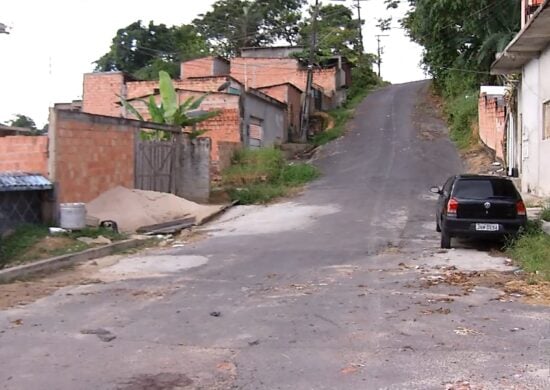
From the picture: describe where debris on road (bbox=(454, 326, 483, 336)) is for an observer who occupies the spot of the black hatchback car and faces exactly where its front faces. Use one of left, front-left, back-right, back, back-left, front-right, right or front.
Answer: back

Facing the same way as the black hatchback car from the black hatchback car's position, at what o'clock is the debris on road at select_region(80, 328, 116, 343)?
The debris on road is roughly at 7 o'clock from the black hatchback car.

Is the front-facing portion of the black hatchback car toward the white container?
no

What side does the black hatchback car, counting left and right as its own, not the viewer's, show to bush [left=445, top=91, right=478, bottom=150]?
front

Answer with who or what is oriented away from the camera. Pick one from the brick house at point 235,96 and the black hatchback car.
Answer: the black hatchback car

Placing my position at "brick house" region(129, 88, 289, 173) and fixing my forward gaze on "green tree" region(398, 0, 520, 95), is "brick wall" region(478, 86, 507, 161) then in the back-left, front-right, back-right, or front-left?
front-right

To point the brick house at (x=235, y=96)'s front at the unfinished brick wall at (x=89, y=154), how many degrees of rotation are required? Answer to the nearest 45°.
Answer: approximately 45° to its right

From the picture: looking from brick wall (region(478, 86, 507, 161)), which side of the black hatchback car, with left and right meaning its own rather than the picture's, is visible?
front

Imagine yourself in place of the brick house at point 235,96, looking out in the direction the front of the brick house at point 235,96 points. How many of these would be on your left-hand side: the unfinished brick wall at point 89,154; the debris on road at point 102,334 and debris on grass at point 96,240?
0

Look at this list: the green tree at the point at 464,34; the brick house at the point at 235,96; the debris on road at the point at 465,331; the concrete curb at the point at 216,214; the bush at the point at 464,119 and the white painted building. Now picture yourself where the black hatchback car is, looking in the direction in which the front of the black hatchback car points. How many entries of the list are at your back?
1

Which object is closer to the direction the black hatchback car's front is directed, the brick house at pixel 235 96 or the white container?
the brick house

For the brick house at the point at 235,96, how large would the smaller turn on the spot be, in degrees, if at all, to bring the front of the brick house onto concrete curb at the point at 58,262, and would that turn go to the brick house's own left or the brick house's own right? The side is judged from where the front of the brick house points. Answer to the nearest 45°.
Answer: approximately 45° to the brick house's own right

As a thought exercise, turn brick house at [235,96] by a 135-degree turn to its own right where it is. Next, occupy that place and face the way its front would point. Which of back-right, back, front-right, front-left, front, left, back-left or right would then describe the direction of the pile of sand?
left

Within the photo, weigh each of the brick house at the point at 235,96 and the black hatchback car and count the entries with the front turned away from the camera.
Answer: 1

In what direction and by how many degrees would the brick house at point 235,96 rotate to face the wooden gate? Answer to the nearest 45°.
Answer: approximately 45° to its right

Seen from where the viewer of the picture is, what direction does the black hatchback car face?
facing away from the viewer

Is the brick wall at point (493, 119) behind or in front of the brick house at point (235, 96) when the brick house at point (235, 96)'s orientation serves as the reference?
in front

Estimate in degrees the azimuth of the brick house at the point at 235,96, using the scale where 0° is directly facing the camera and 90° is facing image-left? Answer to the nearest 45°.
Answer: approximately 315°

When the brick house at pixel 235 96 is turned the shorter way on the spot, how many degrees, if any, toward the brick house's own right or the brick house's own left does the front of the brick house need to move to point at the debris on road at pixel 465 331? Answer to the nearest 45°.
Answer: approximately 45° to the brick house's own right

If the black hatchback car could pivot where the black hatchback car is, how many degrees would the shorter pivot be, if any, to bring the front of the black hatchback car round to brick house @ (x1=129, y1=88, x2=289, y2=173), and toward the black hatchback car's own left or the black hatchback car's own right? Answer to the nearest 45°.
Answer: approximately 45° to the black hatchback car's own left
